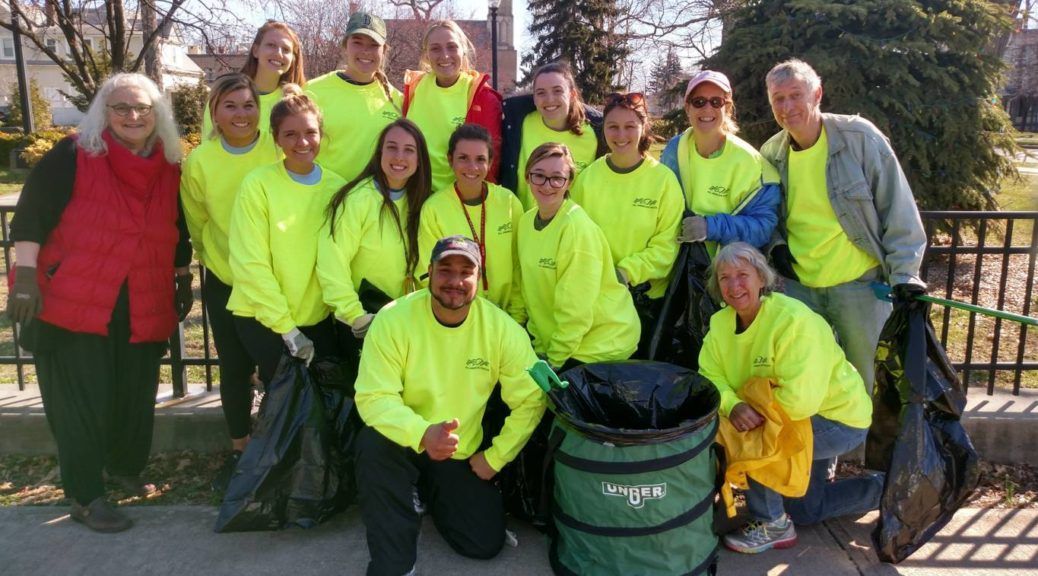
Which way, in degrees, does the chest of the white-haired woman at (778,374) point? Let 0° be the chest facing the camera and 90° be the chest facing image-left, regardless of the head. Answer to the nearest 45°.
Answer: approximately 45°

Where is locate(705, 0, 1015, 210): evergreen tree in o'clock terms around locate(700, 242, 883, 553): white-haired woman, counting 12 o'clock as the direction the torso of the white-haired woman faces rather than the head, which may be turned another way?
The evergreen tree is roughly at 5 o'clock from the white-haired woman.

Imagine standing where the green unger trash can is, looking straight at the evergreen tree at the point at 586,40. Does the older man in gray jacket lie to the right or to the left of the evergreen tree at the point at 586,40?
right
